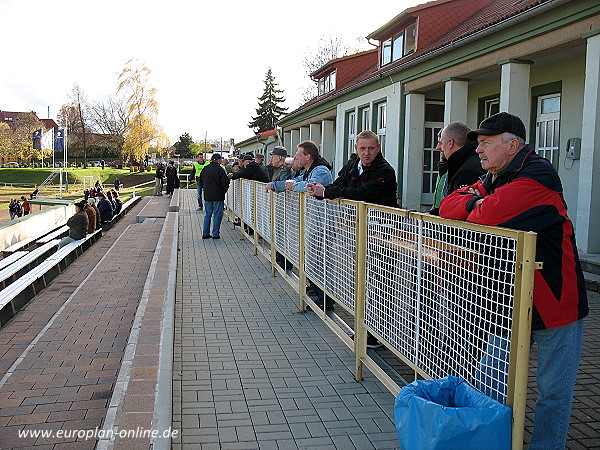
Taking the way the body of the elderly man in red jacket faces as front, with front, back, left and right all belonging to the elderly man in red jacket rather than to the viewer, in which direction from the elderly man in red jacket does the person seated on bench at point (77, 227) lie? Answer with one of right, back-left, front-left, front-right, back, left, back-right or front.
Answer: front-right

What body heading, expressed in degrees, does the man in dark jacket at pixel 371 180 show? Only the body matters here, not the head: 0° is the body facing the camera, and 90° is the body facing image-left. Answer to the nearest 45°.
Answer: approximately 45°

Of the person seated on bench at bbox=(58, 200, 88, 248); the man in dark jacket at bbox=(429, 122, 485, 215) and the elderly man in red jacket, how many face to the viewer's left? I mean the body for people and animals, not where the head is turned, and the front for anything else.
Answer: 3

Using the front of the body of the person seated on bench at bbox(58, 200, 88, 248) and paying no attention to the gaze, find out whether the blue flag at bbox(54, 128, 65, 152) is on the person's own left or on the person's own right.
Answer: on the person's own right

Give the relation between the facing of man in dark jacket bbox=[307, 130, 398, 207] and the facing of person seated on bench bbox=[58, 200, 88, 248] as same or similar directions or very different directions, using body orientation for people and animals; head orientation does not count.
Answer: same or similar directions

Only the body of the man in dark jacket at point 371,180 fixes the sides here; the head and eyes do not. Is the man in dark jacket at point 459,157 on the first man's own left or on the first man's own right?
on the first man's own left

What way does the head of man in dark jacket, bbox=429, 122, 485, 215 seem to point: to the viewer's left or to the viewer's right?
to the viewer's left

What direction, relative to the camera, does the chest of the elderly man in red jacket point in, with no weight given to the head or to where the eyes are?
to the viewer's left

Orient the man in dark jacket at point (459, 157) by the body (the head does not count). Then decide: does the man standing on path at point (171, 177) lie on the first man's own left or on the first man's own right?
on the first man's own right

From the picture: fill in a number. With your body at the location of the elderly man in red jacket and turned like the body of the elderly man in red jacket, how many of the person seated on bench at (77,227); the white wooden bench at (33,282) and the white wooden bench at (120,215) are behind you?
0

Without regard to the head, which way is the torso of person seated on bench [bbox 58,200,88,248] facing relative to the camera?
to the viewer's left

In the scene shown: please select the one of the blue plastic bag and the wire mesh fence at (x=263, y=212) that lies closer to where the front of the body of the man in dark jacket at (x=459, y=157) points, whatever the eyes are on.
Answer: the wire mesh fence

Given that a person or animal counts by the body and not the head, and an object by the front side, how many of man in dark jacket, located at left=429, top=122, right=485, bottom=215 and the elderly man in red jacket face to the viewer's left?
2

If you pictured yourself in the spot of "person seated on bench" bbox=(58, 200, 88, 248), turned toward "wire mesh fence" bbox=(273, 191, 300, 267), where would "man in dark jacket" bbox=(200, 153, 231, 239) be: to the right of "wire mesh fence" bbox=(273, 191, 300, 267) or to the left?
left

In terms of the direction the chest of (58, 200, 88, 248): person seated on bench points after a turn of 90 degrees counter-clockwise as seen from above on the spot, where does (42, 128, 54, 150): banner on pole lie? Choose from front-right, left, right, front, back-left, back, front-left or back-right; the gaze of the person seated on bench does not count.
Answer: back

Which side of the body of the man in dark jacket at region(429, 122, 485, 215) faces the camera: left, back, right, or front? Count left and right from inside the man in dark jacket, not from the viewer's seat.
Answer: left

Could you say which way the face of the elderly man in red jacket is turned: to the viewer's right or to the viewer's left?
to the viewer's left
